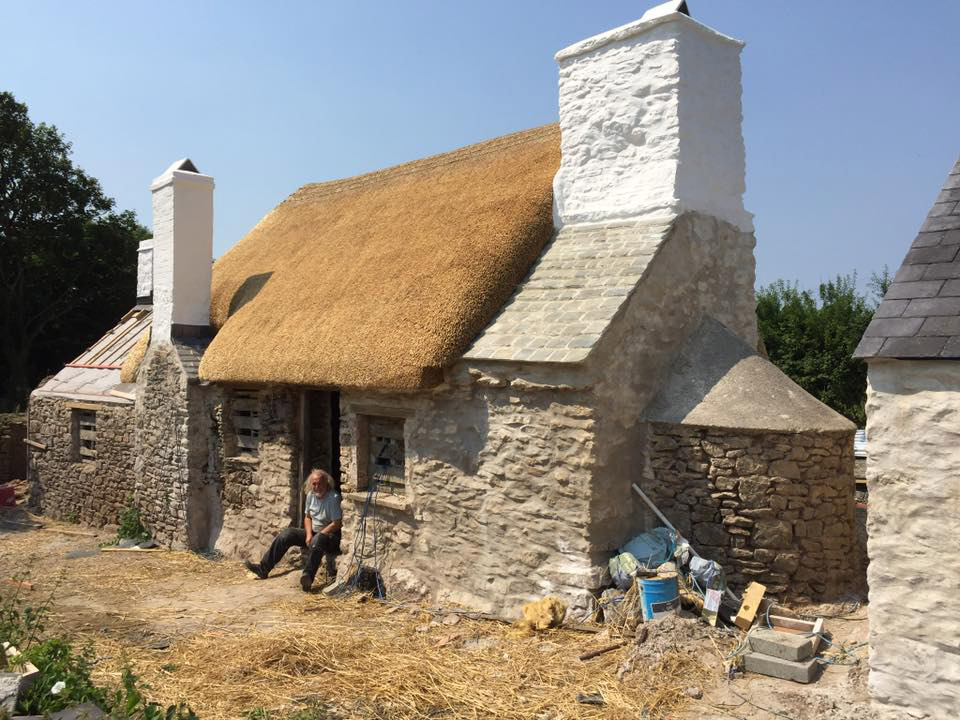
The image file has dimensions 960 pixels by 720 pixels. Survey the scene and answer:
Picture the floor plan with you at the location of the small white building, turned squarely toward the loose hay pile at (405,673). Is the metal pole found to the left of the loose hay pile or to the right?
right

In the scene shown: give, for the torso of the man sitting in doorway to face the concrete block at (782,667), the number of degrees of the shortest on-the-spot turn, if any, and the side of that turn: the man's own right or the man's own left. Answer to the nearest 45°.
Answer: approximately 90° to the man's own left

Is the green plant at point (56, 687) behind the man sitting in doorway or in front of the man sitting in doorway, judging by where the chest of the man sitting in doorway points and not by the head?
in front

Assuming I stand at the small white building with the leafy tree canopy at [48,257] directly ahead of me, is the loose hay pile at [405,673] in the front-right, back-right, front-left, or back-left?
front-left

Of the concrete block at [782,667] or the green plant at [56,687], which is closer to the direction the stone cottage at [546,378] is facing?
the green plant

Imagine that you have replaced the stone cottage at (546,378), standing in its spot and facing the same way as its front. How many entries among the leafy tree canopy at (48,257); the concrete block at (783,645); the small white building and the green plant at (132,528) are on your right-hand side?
2

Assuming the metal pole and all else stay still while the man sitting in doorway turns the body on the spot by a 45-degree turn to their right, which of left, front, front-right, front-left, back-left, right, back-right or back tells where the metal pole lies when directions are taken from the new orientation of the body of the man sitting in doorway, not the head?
back-left

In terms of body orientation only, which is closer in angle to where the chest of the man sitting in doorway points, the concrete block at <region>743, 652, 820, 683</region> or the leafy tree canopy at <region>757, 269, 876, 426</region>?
the concrete block

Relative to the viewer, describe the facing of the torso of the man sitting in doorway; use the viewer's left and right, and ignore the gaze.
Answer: facing the viewer and to the left of the viewer

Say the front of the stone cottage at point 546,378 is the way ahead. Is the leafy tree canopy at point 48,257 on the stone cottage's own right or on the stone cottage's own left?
on the stone cottage's own right

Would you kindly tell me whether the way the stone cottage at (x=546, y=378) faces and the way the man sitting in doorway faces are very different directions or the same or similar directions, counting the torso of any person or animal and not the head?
same or similar directions

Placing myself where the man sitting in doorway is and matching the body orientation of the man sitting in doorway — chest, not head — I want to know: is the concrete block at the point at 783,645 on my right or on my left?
on my left

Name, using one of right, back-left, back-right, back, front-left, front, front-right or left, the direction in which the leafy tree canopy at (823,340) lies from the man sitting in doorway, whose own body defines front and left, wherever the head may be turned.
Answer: back

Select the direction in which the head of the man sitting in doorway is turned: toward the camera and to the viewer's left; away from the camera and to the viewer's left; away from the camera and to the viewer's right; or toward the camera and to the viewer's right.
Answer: toward the camera and to the viewer's left

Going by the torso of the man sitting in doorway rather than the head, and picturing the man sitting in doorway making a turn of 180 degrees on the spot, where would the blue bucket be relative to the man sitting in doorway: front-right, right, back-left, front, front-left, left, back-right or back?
right

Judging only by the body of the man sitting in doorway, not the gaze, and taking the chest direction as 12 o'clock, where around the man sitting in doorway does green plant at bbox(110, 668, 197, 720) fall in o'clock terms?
The green plant is roughly at 11 o'clock from the man sitting in doorway.

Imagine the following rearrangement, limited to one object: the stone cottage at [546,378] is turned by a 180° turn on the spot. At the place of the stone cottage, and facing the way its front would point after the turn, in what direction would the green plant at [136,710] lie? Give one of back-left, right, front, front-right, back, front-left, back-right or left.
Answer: back
